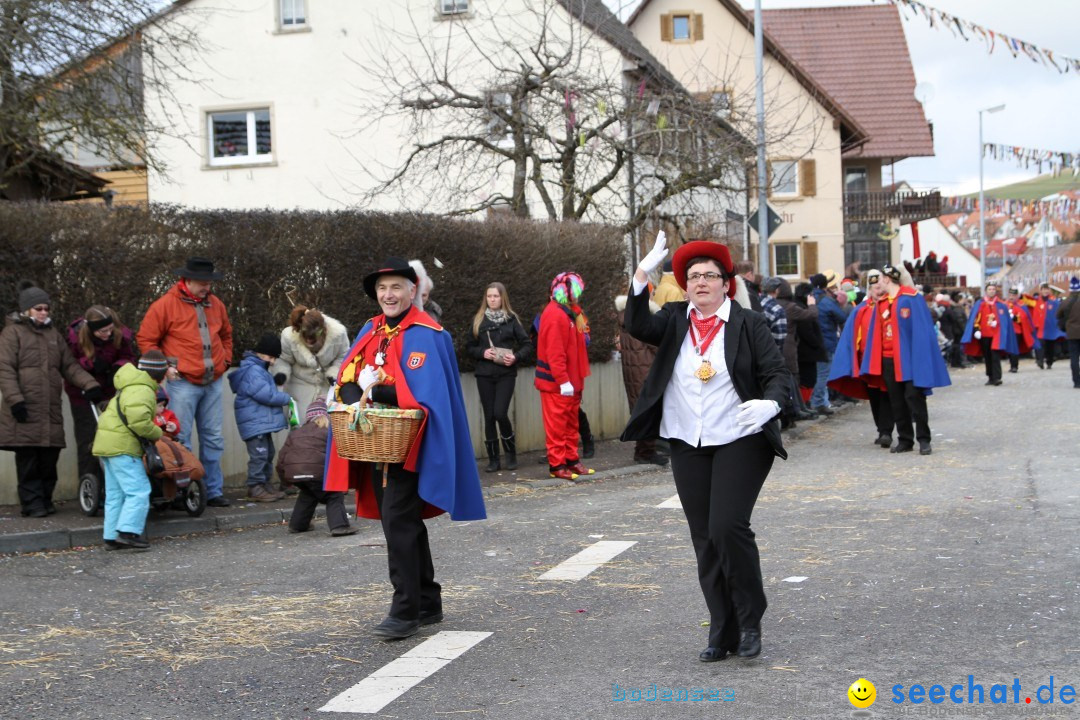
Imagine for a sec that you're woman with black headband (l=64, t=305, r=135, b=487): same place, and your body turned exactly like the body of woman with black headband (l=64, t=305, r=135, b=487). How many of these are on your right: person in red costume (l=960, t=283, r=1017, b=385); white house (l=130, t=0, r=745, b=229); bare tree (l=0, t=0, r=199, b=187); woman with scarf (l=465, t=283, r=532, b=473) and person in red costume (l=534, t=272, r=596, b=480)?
0

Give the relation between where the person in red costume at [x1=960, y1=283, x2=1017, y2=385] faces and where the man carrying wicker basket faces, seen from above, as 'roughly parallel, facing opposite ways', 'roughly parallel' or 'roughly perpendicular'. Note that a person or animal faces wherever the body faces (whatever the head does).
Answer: roughly parallel

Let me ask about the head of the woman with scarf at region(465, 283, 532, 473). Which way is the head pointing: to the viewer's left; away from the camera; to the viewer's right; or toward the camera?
toward the camera

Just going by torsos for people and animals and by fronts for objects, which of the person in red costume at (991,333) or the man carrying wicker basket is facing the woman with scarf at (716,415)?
the person in red costume

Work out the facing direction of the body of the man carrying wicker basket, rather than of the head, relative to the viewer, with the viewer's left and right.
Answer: facing the viewer and to the left of the viewer

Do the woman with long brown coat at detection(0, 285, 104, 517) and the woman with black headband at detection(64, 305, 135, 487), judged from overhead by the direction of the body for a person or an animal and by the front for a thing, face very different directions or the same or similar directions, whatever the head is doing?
same or similar directions

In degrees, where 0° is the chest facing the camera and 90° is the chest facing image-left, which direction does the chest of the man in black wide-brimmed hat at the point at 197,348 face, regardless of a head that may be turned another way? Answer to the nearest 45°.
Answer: approximately 315°

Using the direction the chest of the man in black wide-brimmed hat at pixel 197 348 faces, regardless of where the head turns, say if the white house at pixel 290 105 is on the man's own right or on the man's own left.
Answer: on the man's own left

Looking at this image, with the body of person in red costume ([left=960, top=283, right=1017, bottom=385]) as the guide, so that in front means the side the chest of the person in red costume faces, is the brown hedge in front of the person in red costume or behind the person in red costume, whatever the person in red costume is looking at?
in front

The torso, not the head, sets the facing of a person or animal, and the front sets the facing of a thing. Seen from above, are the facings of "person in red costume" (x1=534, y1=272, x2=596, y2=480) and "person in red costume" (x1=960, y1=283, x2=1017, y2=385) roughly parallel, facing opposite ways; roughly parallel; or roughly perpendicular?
roughly perpendicular

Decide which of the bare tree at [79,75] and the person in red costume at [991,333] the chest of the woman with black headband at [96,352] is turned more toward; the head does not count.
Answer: the person in red costume

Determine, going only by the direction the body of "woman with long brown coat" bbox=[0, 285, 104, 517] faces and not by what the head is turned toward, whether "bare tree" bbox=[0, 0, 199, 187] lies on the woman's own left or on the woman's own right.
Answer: on the woman's own left

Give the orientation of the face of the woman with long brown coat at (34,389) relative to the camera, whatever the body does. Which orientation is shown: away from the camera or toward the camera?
toward the camera

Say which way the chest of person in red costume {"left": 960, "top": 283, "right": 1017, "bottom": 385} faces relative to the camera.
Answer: toward the camera

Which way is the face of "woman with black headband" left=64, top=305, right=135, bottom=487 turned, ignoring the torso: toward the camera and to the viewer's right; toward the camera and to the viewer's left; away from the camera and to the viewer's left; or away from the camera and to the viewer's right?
toward the camera and to the viewer's right
